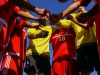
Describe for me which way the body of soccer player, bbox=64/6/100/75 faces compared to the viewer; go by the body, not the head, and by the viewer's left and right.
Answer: facing the viewer and to the left of the viewer

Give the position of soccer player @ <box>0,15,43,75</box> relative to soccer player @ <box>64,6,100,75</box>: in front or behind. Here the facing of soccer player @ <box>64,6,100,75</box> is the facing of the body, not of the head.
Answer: in front

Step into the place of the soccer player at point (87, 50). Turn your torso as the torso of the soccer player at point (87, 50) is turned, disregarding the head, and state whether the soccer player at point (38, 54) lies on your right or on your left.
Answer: on your right
